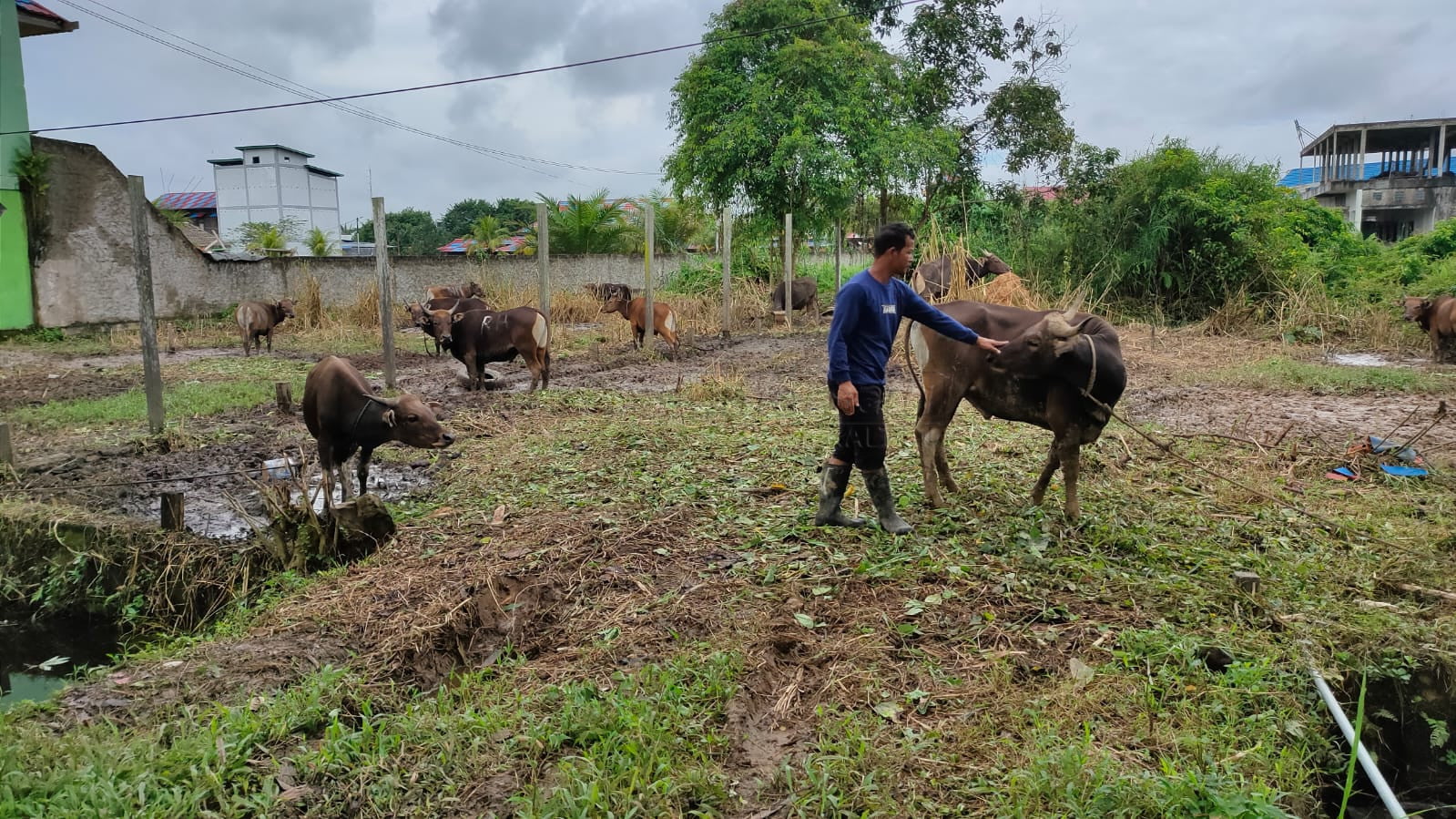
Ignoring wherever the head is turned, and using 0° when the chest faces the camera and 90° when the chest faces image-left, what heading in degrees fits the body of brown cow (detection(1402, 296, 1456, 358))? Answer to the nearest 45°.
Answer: approximately 90°

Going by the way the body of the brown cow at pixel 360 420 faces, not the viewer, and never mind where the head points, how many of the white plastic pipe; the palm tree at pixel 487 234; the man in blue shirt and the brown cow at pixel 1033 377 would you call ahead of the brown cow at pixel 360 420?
3

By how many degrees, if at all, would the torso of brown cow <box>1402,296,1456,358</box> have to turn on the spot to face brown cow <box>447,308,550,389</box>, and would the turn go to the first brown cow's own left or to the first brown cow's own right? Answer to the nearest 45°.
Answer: approximately 45° to the first brown cow's own left

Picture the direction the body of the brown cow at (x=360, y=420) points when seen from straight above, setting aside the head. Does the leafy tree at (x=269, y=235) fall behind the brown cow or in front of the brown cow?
behind

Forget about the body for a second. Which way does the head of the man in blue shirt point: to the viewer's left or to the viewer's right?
to the viewer's right

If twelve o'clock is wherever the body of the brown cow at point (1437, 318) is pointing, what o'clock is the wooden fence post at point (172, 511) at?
The wooden fence post is roughly at 10 o'clock from the brown cow.

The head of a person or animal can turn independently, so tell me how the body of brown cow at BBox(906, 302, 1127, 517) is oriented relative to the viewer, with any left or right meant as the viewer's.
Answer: facing to the right of the viewer

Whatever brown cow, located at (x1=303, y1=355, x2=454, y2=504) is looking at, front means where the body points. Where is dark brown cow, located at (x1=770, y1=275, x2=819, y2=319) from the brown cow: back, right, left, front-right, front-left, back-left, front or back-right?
left

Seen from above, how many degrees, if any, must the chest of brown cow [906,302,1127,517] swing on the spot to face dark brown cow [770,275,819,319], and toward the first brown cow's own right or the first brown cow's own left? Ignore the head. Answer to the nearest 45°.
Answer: approximately 90° to the first brown cow's own left

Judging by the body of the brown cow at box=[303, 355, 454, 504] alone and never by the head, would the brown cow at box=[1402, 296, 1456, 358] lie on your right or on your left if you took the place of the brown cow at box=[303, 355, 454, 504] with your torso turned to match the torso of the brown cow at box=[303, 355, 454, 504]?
on your left

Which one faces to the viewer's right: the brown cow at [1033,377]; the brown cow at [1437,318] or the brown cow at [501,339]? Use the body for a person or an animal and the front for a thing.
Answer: the brown cow at [1033,377]

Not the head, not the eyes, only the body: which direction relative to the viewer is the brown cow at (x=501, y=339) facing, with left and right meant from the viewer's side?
facing to the left of the viewer

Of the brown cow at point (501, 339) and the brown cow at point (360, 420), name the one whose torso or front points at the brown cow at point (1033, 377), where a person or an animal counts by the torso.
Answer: the brown cow at point (360, 420)
